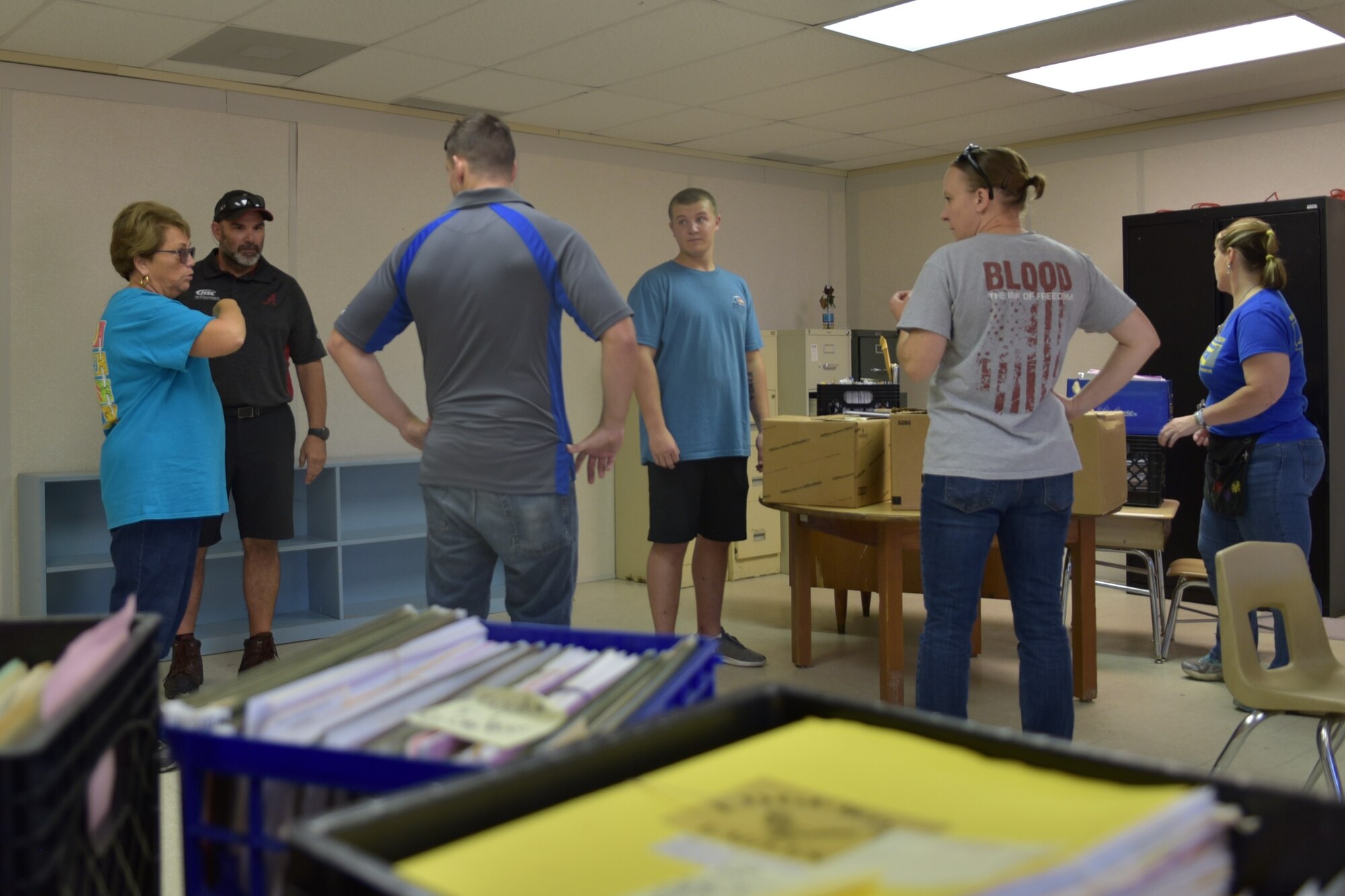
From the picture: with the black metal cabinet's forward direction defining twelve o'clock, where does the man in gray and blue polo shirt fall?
The man in gray and blue polo shirt is roughly at 11 o'clock from the black metal cabinet.

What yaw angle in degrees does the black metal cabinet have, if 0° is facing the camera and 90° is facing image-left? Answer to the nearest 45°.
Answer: approximately 45°

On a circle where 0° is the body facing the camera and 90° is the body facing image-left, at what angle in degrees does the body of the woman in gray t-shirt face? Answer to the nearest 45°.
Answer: approximately 135°

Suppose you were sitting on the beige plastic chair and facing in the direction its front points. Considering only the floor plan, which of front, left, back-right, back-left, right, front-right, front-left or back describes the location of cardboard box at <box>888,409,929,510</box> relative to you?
back

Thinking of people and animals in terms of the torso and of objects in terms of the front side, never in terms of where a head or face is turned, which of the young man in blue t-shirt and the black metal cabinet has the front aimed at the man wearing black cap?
the black metal cabinet

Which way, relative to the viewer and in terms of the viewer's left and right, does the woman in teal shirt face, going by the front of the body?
facing to the right of the viewer

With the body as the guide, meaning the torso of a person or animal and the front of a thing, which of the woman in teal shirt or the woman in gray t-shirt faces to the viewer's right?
the woman in teal shirt

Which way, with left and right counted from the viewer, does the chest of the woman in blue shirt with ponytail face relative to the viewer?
facing to the left of the viewer

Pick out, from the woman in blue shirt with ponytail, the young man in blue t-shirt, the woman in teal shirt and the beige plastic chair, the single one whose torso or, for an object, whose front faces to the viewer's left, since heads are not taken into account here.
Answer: the woman in blue shirt with ponytail

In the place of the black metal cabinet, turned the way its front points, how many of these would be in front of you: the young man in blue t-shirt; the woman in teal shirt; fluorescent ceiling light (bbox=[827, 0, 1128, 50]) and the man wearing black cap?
4

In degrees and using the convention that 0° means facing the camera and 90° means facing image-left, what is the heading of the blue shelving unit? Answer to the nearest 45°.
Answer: approximately 315°

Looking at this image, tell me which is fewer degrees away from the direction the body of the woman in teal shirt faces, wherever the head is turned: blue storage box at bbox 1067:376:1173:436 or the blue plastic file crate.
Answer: the blue storage box
